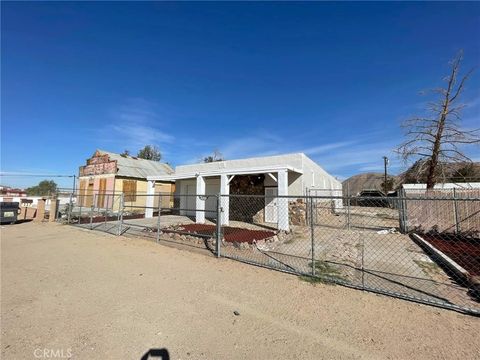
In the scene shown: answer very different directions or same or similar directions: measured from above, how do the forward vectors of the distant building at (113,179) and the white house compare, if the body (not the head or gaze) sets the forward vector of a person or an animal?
same or similar directions

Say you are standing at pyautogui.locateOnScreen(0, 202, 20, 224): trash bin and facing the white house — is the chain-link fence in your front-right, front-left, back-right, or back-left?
front-right

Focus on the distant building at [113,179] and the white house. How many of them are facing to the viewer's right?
0

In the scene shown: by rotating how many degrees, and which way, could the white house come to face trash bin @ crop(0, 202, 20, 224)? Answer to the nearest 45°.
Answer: approximately 45° to its right

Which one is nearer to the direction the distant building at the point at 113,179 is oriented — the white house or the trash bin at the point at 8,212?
the trash bin

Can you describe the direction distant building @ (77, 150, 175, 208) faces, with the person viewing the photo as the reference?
facing the viewer and to the left of the viewer

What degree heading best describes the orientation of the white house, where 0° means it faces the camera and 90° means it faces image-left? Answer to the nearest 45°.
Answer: approximately 45°

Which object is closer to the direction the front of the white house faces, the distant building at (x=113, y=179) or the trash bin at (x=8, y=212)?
the trash bin

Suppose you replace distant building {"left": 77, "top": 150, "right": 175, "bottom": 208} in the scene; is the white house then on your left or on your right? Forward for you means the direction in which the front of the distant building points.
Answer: on your left

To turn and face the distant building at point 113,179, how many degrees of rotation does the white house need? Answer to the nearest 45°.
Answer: approximately 90° to its right

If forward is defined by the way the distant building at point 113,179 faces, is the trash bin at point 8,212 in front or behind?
in front
